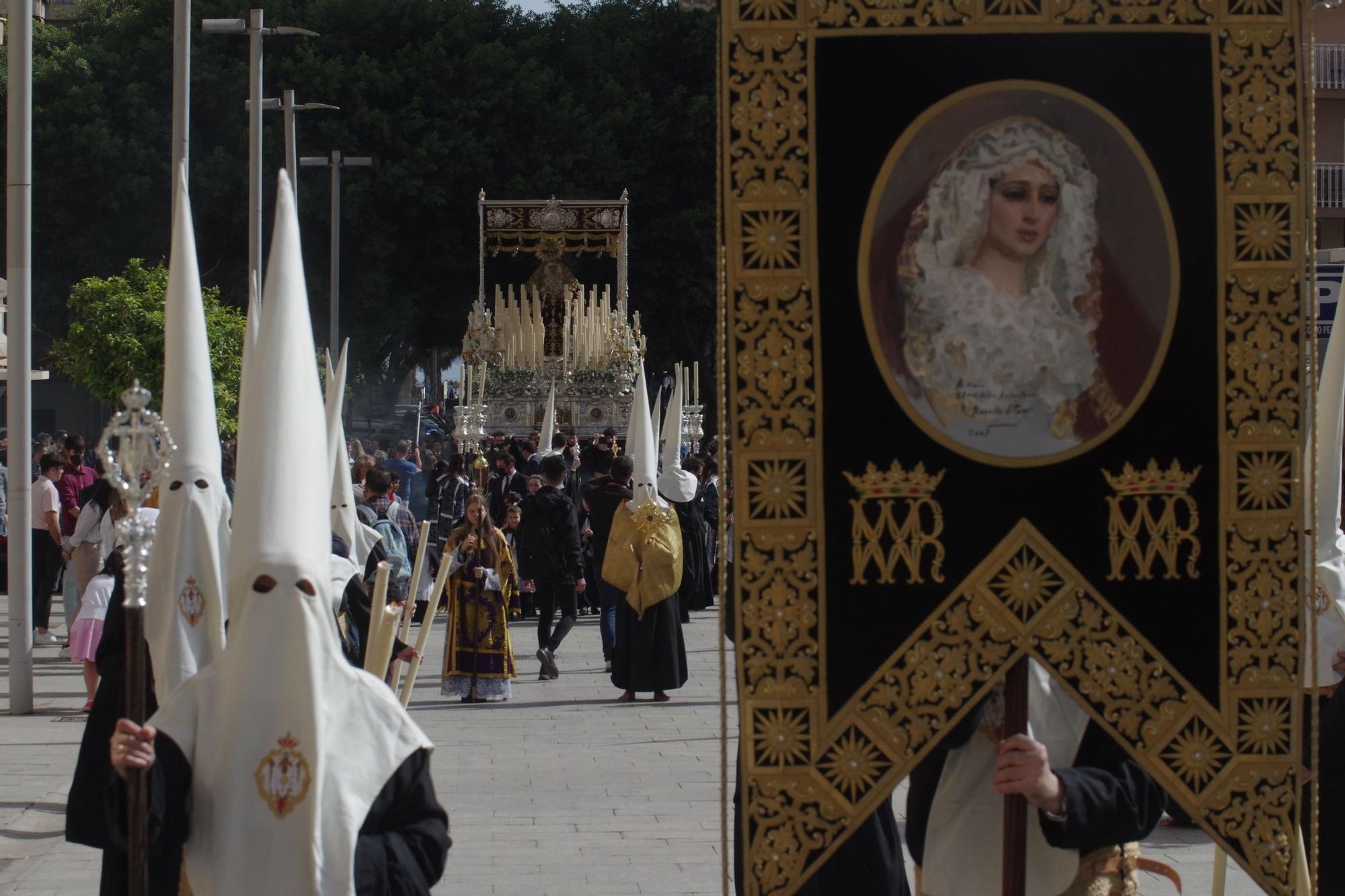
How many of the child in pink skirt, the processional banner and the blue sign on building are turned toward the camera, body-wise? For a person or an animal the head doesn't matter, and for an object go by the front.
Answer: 2

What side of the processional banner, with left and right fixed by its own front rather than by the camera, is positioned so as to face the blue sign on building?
back

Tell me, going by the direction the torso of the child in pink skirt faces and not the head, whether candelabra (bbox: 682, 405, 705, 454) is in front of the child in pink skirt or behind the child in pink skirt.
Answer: in front

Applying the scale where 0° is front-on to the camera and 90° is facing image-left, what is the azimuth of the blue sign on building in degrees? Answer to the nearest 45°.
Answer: approximately 0°

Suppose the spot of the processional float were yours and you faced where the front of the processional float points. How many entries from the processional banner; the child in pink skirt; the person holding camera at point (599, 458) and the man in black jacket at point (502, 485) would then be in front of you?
4

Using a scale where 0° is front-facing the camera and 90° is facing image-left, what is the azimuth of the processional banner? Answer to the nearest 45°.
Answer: approximately 0°

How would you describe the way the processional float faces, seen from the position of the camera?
facing the viewer

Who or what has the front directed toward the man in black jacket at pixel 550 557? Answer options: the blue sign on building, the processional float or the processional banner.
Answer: the processional float

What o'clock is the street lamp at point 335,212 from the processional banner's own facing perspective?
The street lamp is roughly at 5 o'clock from the processional banner.

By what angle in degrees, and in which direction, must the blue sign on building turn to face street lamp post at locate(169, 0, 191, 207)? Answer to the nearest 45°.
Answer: approximately 90° to its right

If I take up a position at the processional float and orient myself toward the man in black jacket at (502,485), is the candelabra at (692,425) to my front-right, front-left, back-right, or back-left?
front-left

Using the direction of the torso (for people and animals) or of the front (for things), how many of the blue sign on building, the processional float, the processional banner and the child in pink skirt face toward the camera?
3
